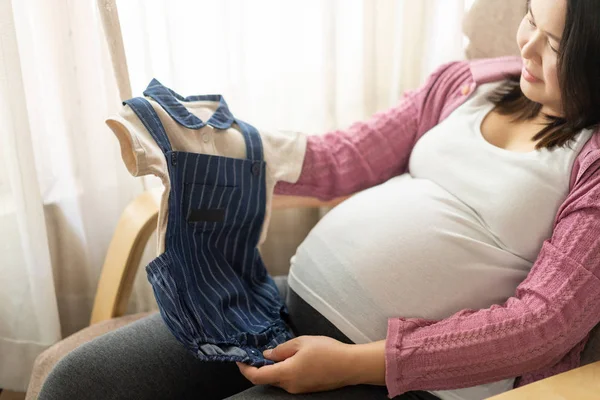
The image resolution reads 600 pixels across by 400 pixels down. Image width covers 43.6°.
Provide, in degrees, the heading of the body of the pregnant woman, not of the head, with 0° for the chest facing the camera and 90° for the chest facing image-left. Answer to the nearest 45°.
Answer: approximately 45°
